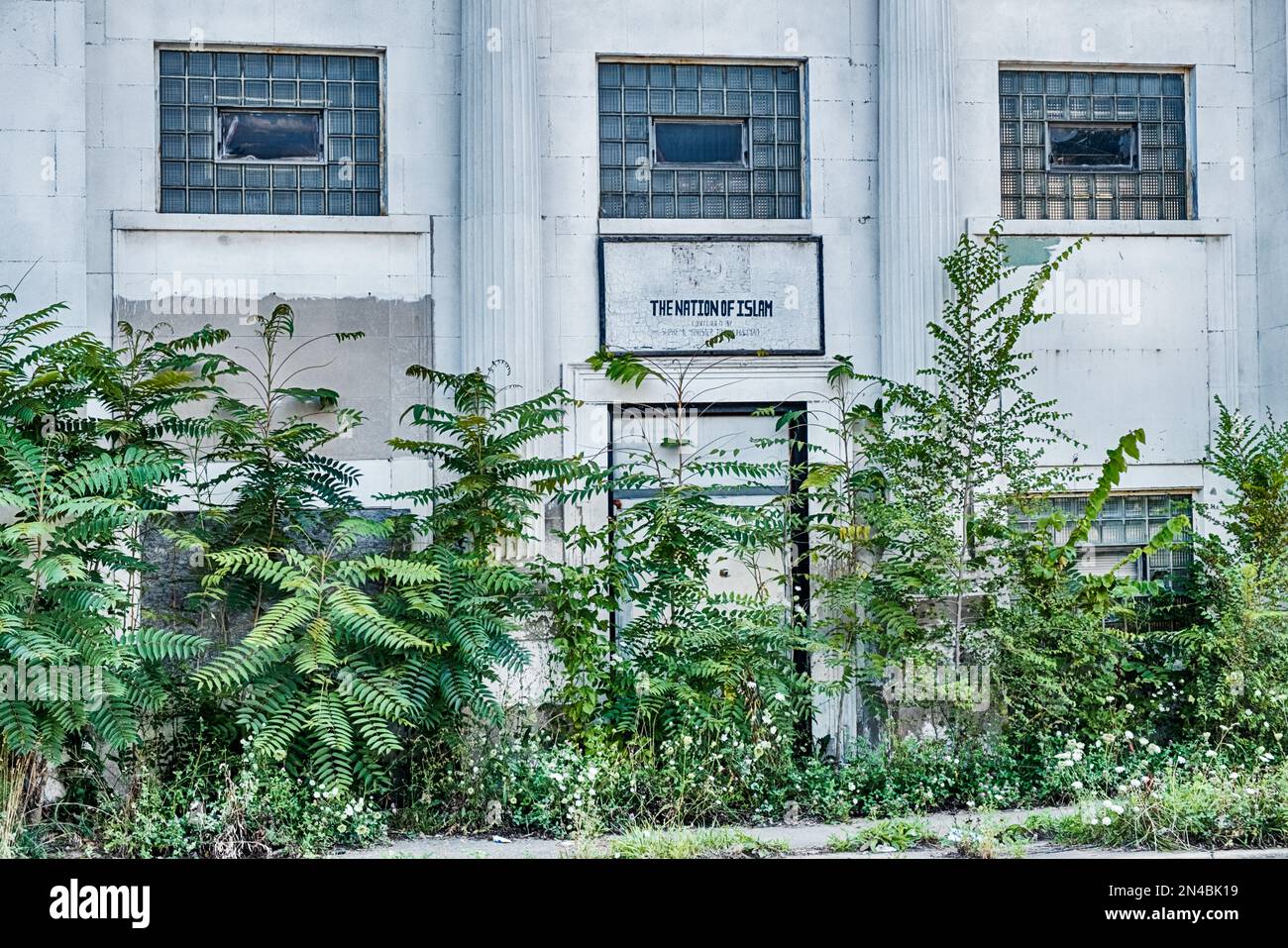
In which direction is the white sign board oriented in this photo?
toward the camera
